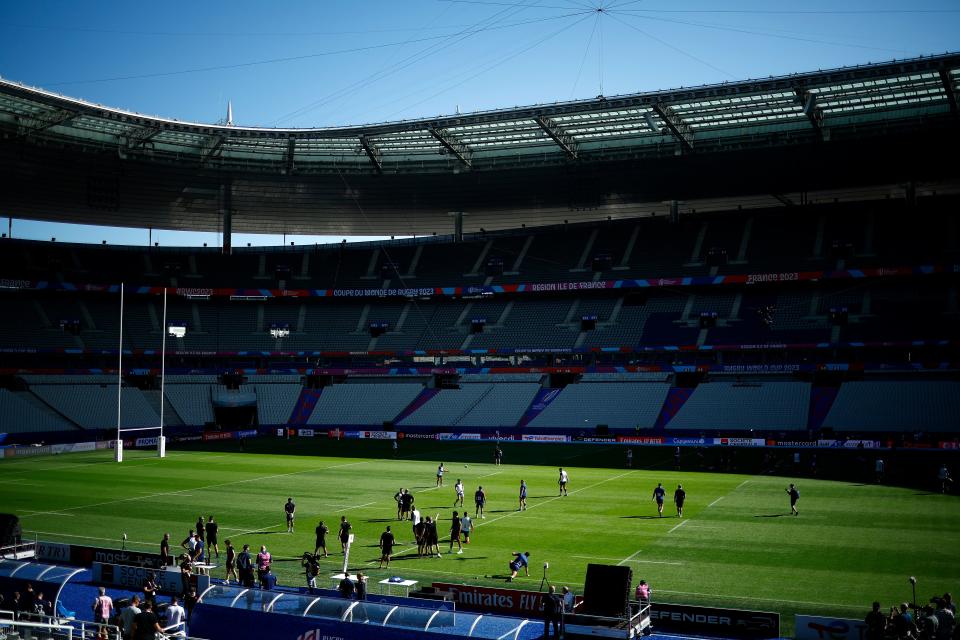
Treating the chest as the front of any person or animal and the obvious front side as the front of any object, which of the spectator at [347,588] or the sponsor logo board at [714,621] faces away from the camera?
the spectator

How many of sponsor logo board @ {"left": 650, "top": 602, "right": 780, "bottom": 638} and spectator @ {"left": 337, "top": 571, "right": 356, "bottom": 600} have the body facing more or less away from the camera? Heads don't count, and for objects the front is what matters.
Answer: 1

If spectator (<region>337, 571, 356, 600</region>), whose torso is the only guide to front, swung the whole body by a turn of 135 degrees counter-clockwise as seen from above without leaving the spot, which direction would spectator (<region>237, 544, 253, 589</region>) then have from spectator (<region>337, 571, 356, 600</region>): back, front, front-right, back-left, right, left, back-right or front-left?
right

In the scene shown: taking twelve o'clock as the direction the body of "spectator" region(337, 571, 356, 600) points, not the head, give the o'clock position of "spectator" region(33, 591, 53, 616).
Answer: "spectator" region(33, 591, 53, 616) is roughly at 9 o'clock from "spectator" region(337, 571, 356, 600).

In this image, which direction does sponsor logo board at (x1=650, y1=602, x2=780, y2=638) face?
toward the camera

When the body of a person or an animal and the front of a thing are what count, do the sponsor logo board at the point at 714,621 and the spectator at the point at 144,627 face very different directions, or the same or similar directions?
very different directions

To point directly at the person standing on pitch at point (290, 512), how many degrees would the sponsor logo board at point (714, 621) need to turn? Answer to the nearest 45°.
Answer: approximately 135° to its right

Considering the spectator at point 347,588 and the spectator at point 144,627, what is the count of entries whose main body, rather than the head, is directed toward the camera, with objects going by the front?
0

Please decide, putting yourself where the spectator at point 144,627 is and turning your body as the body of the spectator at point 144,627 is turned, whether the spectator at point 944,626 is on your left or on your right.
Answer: on your right

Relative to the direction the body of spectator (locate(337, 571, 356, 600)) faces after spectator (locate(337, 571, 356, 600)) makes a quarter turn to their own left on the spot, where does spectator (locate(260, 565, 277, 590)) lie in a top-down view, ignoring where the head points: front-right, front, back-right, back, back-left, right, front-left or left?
front-right

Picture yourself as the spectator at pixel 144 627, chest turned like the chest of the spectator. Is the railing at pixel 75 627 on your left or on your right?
on your left

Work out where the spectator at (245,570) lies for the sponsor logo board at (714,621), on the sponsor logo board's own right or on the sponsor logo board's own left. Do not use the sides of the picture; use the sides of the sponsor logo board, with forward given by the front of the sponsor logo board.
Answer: on the sponsor logo board's own right

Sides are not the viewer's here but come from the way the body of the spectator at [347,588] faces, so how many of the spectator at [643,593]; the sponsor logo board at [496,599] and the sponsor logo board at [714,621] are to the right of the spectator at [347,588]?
3

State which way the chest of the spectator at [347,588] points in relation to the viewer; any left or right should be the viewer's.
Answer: facing away from the viewer

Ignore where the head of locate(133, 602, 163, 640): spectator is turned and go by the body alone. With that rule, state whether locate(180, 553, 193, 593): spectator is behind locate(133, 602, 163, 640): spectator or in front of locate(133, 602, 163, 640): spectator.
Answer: in front

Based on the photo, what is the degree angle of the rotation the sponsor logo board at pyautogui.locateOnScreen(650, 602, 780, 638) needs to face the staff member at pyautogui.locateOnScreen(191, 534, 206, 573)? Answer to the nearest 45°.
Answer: approximately 90° to its right

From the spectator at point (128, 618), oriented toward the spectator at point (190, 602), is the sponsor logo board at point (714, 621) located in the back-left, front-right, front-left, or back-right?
front-right

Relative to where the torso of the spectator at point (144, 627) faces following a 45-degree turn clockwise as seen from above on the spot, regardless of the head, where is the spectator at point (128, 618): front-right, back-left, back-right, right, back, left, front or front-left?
left

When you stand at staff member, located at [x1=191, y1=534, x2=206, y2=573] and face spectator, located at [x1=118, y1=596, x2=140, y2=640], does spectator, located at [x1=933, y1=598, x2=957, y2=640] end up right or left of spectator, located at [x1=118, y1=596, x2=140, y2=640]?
left

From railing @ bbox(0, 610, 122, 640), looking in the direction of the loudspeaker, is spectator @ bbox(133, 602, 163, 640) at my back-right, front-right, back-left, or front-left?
front-right
